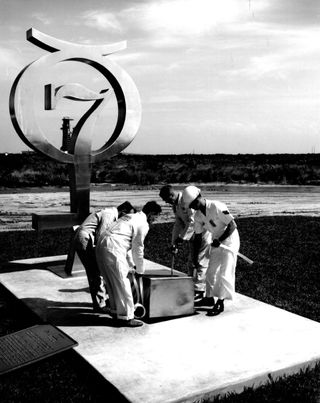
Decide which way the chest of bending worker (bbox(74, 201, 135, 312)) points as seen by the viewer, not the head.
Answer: to the viewer's right

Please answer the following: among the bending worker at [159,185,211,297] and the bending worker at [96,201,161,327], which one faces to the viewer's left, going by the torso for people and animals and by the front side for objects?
the bending worker at [159,185,211,297]

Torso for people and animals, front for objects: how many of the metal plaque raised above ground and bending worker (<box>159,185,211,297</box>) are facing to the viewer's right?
0

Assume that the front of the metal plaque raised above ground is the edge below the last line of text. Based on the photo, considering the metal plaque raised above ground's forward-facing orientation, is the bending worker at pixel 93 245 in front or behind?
behind

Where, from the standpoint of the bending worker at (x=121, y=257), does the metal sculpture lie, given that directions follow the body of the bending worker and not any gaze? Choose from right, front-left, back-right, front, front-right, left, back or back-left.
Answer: left

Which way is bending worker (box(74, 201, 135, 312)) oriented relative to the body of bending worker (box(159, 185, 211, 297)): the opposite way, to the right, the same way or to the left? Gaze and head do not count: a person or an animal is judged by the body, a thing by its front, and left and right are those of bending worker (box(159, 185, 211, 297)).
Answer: the opposite way

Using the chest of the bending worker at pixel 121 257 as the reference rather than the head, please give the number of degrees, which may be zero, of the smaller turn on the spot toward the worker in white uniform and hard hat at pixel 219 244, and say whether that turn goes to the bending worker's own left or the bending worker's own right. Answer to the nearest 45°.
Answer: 0° — they already face them

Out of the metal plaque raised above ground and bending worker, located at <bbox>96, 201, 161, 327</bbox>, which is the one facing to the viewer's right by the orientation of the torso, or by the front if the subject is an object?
the bending worker

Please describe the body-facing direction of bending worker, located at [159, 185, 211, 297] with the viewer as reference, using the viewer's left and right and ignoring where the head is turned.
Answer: facing to the left of the viewer

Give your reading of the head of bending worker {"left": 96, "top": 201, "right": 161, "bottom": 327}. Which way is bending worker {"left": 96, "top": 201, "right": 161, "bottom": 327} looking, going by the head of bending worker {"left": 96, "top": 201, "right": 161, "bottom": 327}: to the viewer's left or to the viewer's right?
to the viewer's right

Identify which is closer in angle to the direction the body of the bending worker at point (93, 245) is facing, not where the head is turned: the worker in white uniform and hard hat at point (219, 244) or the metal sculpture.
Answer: the worker in white uniform and hard hat

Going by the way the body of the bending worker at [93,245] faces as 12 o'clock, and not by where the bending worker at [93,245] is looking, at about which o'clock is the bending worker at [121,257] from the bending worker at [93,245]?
the bending worker at [121,257] is roughly at 2 o'clock from the bending worker at [93,245].

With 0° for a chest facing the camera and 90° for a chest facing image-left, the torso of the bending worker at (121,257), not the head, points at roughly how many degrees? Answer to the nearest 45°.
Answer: approximately 270°

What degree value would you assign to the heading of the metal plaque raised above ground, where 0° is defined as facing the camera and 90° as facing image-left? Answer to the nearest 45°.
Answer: approximately 45°
